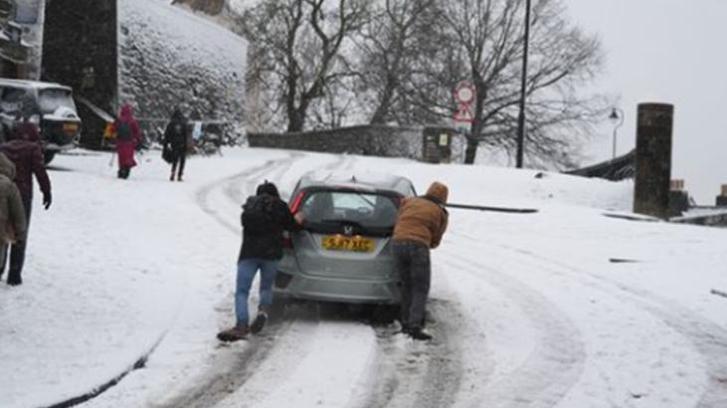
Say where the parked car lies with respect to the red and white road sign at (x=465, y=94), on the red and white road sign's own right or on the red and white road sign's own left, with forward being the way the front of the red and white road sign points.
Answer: on the red and white road sign's own right

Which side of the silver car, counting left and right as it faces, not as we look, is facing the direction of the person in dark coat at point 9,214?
left

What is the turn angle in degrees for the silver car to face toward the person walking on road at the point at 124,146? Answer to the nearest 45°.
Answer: approximately 45° to its left

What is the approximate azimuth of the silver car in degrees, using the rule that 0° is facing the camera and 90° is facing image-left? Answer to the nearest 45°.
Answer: approximately 180°

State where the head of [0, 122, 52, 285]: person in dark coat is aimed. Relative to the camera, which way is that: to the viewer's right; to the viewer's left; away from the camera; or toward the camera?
away from the camera

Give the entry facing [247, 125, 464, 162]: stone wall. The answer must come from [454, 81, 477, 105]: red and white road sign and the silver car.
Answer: the silver car

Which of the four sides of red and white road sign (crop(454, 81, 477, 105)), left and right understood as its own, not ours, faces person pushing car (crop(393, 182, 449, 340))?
front

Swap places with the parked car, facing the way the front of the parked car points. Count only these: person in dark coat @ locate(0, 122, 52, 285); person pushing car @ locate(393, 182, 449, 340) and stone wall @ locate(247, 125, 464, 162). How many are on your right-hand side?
1

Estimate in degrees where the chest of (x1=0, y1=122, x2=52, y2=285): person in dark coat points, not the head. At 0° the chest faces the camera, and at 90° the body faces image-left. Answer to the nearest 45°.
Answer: approximately 180°

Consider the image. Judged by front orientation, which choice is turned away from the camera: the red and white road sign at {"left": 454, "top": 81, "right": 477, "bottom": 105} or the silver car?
the silver car
